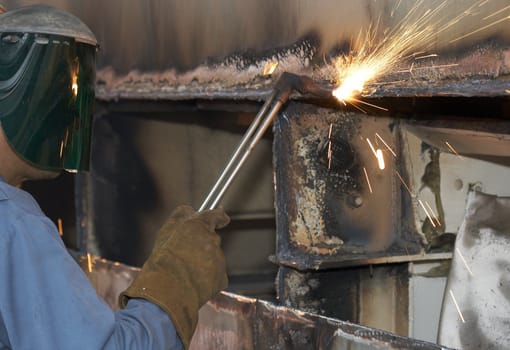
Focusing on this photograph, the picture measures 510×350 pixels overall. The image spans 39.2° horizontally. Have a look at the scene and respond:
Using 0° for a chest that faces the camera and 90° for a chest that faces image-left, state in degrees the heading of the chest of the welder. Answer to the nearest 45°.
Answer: approximately 270°

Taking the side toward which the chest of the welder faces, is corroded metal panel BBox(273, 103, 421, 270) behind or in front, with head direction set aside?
in front

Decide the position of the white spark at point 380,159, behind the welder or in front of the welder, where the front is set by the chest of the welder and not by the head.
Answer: in front
